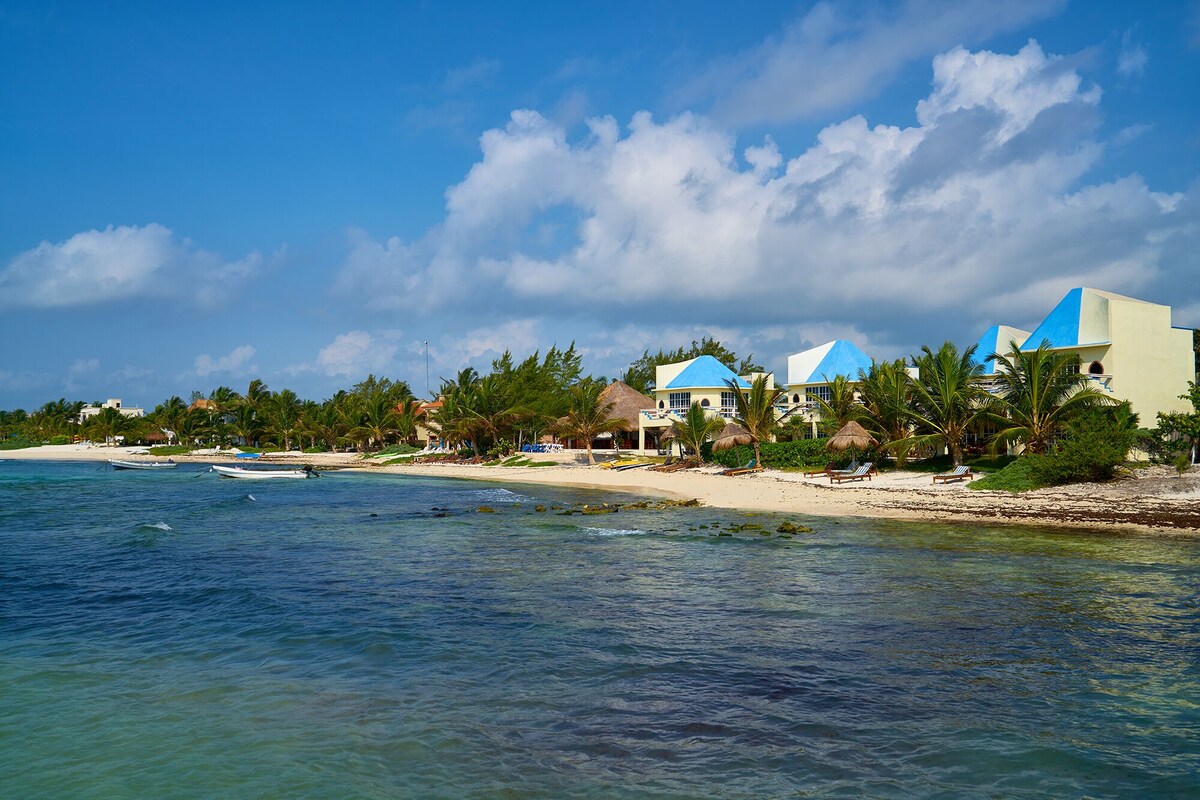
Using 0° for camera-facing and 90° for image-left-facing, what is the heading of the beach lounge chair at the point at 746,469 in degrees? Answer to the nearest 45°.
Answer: approximately 90°

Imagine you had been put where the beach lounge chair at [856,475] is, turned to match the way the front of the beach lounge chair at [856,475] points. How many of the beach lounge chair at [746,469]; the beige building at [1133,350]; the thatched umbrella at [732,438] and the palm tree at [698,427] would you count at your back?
1

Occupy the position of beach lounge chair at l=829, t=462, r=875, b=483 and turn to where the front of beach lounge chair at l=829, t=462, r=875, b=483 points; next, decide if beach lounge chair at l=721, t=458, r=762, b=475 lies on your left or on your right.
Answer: on your right

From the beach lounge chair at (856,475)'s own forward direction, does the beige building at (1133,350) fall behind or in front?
behind

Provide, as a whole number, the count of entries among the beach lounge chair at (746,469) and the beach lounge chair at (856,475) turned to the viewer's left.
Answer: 2

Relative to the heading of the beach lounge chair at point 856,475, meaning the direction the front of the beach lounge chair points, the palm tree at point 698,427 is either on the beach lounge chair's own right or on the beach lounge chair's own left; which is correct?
on the beach lounge chair's own right

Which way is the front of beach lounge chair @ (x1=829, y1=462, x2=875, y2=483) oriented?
to the viewer's left

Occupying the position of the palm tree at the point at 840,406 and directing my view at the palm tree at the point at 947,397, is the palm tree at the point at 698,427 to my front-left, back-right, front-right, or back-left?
back-right

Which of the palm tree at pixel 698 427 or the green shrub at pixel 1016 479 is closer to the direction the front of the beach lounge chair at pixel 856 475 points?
the palm tree

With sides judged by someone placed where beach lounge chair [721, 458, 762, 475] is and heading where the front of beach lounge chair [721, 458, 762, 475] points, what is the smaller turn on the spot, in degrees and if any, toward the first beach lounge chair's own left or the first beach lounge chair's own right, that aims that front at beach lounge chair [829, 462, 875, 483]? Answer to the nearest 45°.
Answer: approximately 135° to the first beach lounge chair's own left
